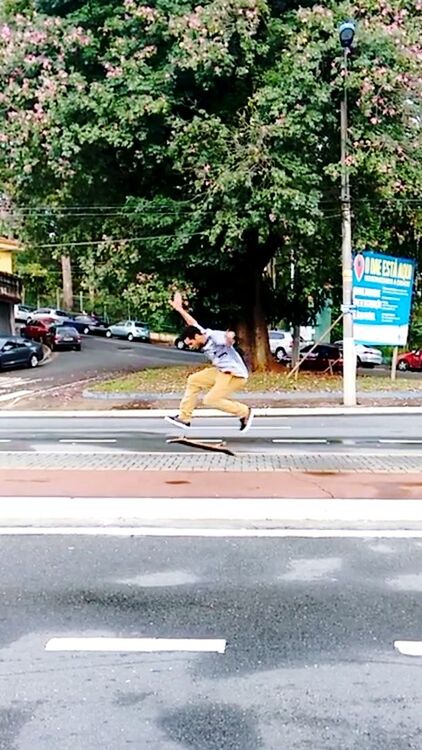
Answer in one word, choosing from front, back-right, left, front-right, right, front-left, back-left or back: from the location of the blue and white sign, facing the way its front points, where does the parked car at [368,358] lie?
back

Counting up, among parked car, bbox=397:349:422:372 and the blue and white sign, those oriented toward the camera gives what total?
1

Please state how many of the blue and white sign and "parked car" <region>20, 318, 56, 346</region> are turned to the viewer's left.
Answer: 0

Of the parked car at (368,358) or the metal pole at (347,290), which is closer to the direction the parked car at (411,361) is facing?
the parked car

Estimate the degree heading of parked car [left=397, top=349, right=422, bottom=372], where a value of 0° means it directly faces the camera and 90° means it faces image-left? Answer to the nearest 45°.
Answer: approximately 90°

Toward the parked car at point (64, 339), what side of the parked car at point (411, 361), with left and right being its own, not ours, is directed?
front

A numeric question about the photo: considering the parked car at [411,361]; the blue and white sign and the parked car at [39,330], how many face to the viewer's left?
1

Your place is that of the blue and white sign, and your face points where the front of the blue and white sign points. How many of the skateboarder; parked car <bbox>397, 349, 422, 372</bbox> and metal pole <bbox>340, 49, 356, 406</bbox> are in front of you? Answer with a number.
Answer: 2

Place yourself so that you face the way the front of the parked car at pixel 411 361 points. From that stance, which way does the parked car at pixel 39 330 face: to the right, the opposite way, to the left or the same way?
the opposite way
